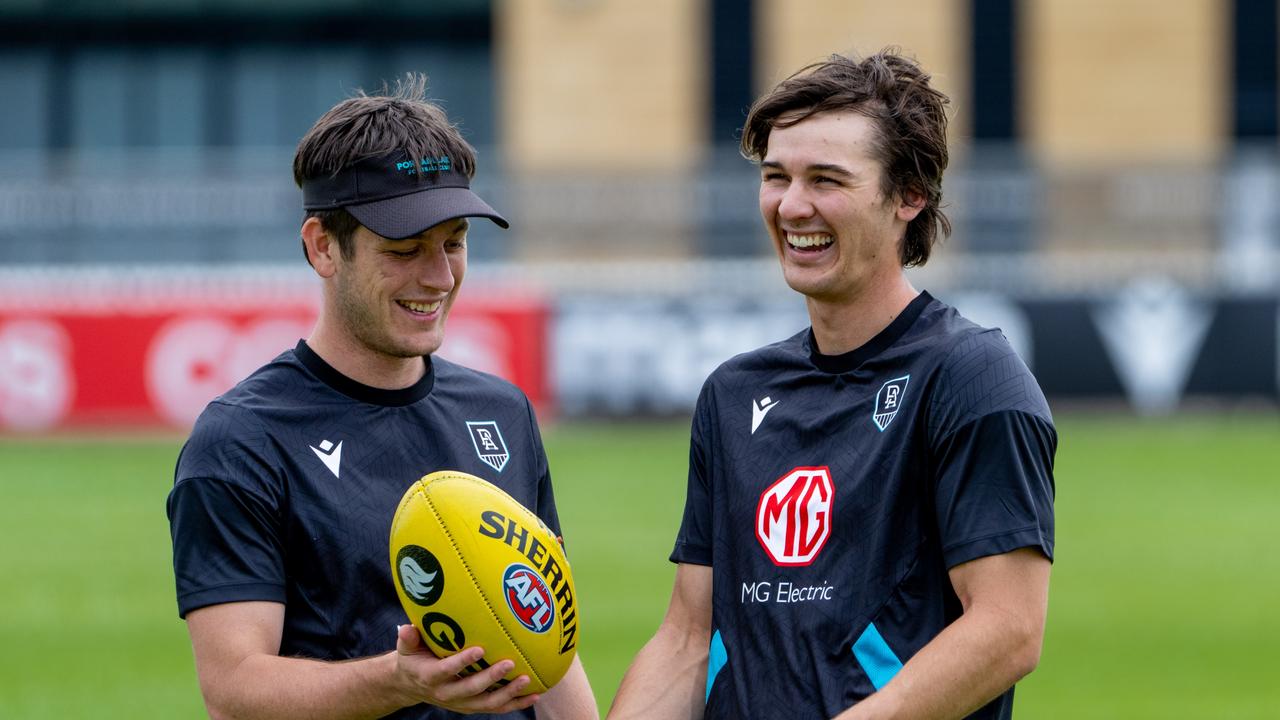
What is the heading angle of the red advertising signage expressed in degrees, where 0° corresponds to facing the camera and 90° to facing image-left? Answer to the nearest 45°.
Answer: approximately 0°

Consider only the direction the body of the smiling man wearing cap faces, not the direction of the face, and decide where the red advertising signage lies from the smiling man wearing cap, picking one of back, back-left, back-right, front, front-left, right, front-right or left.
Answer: back-left

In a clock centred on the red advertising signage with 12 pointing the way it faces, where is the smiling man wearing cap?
The smiling man wearing cap is roughly at 12 o'clock from the red advertising signage.

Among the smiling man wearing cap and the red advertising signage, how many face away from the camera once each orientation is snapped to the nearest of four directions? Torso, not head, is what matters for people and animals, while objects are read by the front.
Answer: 0

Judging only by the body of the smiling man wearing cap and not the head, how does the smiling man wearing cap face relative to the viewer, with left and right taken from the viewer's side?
facing the viewer and to the right of the viewer
